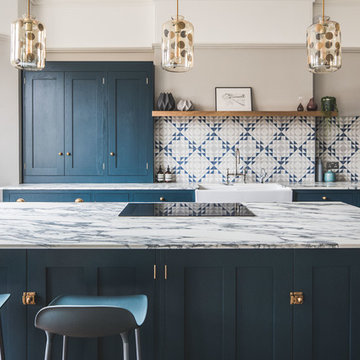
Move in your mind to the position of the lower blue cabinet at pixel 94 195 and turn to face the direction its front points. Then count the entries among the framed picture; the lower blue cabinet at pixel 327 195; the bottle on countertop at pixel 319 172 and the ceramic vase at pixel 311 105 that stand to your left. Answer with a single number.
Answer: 4

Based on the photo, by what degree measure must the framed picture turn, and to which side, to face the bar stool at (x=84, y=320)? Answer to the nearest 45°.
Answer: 0° — it already faces it

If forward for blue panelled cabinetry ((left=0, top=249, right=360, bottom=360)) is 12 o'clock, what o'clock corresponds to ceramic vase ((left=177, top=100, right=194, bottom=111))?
The ceramic vase is roughly at 6 o'clock from the blue panelled cabinetry.

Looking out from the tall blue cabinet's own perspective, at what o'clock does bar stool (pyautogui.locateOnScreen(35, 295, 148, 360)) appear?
The bar stool is roughly at 12 o'clock from the tall blue cabinet.

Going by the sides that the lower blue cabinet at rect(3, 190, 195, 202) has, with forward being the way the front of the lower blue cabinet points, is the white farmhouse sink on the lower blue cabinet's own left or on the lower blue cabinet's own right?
on the lower blue cabinet's own left
